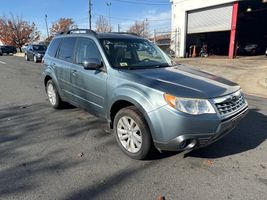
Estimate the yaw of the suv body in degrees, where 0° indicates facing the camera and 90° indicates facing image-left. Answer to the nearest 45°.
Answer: approximately 315°

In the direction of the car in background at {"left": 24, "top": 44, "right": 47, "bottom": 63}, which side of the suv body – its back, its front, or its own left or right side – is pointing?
back

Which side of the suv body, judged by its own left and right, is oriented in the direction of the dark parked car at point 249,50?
left

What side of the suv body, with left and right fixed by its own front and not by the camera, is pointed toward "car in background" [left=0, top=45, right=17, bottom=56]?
back

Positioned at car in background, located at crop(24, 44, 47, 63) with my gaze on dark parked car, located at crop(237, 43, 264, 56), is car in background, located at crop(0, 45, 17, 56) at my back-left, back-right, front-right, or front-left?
back-left
